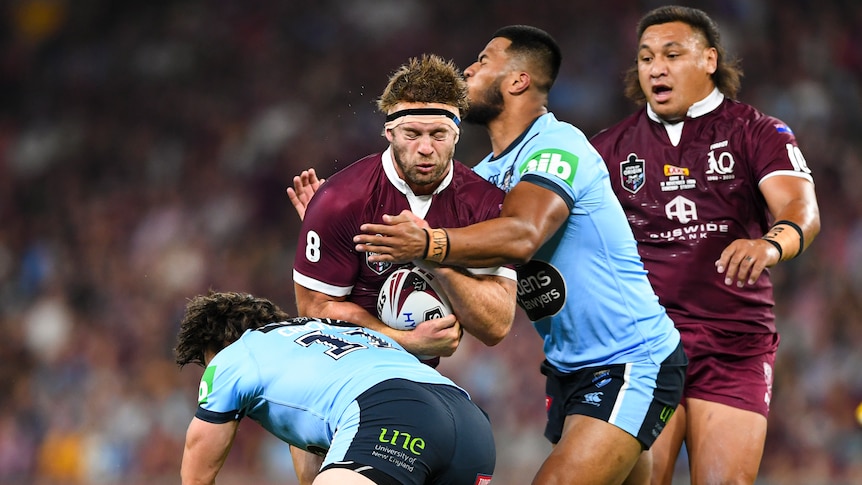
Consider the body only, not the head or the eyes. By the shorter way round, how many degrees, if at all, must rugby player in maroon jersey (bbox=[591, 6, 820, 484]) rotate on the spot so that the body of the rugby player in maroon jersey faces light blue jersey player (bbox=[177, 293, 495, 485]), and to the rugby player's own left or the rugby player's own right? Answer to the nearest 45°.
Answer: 0° — they already face them

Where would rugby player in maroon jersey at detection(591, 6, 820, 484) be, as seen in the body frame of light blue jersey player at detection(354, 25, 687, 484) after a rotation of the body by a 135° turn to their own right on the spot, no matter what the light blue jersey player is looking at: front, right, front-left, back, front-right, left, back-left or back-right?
front

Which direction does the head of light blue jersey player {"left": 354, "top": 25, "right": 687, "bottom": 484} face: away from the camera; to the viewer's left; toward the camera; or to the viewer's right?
to the viewer's left

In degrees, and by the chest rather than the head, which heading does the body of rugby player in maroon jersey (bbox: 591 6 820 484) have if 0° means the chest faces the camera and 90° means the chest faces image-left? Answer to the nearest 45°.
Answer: approximately 45°

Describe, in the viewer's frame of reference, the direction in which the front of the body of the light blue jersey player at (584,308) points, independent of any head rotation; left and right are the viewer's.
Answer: facing to the left of the viewer
